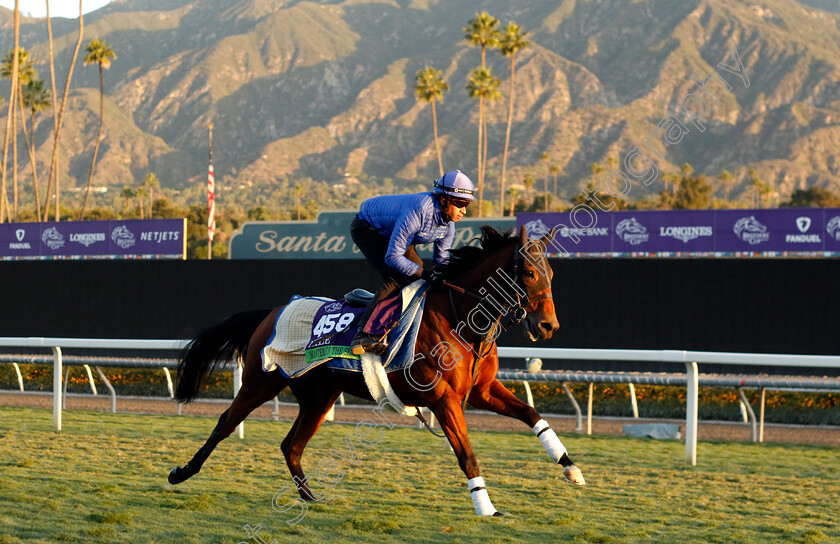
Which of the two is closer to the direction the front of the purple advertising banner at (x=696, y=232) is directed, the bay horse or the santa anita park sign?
the bay horse

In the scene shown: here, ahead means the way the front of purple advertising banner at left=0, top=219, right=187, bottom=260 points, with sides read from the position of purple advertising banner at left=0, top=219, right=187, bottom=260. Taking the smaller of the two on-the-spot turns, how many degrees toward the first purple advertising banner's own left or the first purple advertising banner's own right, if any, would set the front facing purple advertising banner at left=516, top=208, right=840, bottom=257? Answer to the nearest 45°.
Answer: approximately 45° to the first purple advertising banner's own left

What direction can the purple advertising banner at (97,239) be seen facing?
toward the camera

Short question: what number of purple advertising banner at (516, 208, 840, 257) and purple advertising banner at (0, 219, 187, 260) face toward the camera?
2

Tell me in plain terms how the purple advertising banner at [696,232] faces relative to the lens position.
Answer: facing the viewer

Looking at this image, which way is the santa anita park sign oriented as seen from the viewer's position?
toward the camera

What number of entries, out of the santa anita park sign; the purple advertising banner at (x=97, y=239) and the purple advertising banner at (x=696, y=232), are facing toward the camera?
3

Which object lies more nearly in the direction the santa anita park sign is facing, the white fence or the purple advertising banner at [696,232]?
the white fence

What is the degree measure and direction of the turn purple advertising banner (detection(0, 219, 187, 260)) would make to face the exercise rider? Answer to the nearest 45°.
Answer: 0° — it already faces them

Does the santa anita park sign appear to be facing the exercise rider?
yes

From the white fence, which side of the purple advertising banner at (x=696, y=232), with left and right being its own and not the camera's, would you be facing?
front
